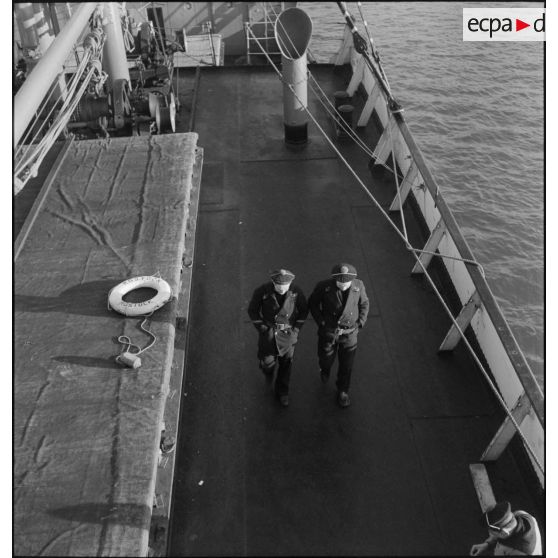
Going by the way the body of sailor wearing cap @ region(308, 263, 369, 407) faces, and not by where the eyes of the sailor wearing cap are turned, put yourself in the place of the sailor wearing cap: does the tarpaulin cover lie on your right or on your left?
on your right

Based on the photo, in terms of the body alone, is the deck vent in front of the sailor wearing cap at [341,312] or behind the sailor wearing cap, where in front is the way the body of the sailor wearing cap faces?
behind

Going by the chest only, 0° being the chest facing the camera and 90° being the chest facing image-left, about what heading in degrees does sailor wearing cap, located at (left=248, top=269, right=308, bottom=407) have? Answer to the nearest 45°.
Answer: approximately 0°

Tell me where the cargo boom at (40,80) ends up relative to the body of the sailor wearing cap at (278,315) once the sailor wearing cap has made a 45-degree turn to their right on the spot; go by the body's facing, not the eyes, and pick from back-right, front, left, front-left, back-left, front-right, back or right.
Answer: right

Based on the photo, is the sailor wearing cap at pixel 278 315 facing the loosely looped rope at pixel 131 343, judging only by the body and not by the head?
no

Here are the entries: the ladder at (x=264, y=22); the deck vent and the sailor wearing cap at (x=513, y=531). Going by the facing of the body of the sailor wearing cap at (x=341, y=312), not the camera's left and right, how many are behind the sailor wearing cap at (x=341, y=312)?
2

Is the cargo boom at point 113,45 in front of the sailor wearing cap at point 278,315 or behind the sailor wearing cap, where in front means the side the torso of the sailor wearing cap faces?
behind

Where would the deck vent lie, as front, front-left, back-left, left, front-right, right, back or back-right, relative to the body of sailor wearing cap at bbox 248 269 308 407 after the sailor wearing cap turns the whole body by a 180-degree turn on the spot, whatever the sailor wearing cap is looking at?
front

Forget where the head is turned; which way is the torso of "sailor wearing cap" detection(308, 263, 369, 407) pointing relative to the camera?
toward the camera

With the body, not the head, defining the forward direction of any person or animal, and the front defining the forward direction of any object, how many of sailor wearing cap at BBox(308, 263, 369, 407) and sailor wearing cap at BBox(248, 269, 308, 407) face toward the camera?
2

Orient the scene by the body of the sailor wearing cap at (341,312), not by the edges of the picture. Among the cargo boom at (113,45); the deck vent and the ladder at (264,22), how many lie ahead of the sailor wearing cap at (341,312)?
0

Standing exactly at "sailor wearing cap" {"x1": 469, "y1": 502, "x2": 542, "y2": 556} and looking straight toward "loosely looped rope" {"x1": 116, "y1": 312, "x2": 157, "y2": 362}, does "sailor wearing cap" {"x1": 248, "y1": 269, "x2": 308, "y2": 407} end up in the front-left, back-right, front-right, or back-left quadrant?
front-right

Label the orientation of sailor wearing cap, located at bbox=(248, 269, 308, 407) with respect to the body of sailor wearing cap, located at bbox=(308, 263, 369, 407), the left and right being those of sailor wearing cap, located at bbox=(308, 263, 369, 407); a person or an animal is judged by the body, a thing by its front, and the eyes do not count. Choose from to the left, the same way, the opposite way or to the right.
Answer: the same way

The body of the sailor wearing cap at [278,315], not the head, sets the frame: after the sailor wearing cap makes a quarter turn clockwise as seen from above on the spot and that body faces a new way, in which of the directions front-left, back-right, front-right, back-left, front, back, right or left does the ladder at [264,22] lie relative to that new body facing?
right
